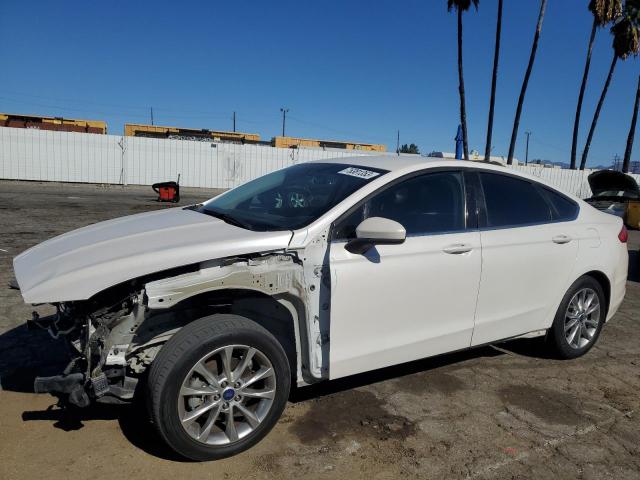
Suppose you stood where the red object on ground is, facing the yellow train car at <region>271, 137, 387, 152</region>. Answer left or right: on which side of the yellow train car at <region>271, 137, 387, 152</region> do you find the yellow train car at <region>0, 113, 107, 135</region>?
left

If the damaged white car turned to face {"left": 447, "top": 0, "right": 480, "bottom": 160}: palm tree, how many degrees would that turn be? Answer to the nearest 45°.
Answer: approximately 135° to its right

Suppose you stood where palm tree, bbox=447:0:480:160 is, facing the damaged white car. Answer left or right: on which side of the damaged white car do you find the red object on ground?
right

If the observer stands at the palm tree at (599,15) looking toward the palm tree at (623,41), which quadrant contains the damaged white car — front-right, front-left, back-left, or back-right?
back-right

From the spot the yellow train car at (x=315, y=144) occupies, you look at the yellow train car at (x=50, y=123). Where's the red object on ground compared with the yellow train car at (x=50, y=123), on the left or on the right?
left

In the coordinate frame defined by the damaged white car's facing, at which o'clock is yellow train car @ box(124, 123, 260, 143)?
The yellow train car is roughly at 4 o'clock from the damaged white car.

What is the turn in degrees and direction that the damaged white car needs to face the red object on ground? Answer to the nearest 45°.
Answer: approximately 135° to its right

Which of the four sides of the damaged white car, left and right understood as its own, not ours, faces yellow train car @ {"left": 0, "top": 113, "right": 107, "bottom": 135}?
right

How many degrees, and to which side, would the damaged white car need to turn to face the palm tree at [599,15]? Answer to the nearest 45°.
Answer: approximately 180°

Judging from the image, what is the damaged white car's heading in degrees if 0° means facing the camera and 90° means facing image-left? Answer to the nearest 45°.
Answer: approximately 45°
